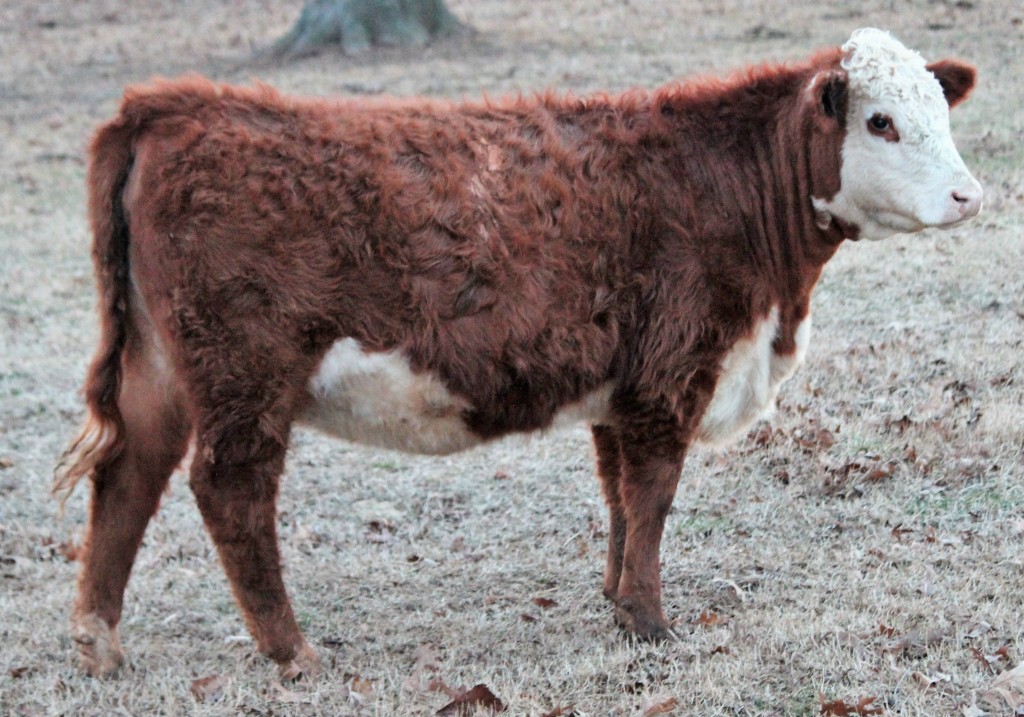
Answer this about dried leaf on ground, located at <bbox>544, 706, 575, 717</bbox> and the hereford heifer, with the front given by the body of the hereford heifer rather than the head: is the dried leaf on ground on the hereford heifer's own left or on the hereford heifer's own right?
on the hereford heifer's own right

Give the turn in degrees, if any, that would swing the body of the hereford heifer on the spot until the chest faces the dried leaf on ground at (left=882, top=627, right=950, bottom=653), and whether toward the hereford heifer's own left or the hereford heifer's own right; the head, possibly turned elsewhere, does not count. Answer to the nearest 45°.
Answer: approximately 45° to the hereford heifer's own right

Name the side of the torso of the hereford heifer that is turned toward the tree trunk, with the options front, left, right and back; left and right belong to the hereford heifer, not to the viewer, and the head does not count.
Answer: left

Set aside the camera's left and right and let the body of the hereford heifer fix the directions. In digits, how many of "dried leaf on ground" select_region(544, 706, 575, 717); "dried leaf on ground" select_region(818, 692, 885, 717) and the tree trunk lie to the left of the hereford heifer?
1

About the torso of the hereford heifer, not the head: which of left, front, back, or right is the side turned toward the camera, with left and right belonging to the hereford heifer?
right

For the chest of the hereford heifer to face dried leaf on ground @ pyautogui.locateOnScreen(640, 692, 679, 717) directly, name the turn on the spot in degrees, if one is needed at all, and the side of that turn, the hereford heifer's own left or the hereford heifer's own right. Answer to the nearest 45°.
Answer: approximately 45° to the hereford heifer's own right

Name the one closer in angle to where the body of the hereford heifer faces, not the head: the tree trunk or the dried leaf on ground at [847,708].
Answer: the dried leaf on ground
